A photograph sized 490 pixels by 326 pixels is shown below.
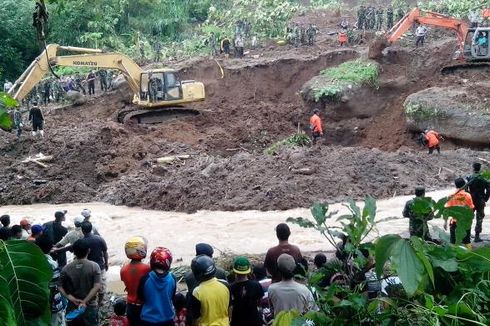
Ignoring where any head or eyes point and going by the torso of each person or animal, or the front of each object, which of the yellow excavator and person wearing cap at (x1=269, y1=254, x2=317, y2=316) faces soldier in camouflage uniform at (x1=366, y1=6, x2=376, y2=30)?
the person wearing cap

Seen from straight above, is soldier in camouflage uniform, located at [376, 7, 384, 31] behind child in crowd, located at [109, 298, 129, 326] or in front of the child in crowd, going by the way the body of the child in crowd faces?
in front

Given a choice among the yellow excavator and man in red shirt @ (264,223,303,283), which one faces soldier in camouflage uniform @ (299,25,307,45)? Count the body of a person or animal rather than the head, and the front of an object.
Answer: the man in red shirt

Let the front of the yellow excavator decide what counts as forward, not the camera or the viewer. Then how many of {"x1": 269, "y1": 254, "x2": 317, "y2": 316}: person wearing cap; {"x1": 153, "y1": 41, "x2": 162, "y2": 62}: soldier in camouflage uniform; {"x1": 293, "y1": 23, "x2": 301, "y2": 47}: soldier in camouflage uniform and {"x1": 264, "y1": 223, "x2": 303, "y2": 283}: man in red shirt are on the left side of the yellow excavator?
2

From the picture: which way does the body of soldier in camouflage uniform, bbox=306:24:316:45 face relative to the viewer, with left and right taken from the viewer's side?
facing the viewer

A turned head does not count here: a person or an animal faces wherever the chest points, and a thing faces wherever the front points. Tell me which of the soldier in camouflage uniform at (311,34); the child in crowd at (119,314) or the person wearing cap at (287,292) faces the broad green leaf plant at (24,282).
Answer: the soldier in camouflage uniform

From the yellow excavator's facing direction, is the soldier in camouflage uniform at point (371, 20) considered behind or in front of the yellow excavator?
behind

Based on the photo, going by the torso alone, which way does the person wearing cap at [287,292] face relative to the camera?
away from the camera

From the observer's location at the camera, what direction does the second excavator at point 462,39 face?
facing to the left of the viewer

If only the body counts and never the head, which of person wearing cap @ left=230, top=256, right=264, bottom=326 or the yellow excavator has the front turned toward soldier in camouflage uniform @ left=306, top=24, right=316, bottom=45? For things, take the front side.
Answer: the person wearing cap

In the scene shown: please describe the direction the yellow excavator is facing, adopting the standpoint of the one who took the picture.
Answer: facing to the left of the viewer

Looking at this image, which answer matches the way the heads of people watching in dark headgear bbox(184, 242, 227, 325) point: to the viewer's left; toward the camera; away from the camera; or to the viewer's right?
away from the camera

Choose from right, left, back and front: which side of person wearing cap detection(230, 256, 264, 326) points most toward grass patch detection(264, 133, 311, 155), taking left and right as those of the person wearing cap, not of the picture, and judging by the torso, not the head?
front

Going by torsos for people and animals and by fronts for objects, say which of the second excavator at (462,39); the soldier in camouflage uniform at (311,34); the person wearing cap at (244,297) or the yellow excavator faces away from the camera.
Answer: the person wearing cap

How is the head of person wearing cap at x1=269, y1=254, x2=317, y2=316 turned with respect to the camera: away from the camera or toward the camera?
away from the camera

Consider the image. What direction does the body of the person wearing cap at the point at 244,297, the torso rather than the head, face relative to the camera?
away from the camera

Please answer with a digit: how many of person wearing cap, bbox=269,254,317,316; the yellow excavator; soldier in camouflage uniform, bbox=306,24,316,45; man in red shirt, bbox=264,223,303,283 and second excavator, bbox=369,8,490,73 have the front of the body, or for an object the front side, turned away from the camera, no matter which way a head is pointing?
2

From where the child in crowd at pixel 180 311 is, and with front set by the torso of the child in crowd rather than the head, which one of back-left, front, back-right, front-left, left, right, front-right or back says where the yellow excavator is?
front
